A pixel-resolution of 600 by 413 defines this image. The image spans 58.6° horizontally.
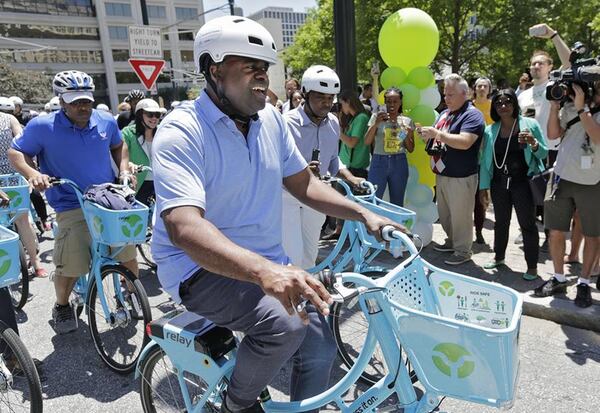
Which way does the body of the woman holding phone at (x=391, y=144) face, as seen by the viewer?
toward the camera

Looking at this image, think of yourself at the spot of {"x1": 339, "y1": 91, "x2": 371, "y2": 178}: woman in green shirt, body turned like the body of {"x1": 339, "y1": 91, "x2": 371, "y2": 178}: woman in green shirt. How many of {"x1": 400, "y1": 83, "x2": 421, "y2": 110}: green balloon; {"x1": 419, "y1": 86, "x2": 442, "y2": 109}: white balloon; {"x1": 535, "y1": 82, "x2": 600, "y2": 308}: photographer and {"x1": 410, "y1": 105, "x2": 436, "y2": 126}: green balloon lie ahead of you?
0

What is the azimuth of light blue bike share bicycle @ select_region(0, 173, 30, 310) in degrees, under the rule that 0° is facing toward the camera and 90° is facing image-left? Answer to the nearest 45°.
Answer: approximately 315°

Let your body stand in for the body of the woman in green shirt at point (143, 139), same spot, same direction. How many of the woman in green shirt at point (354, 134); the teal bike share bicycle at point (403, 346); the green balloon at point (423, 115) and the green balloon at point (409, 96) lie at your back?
0

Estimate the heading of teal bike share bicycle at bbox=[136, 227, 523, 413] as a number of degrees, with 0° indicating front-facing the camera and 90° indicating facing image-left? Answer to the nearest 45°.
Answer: approximately 315°

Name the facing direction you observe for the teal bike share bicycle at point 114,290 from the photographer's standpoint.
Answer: facing the viewer and to the right of the viewer
